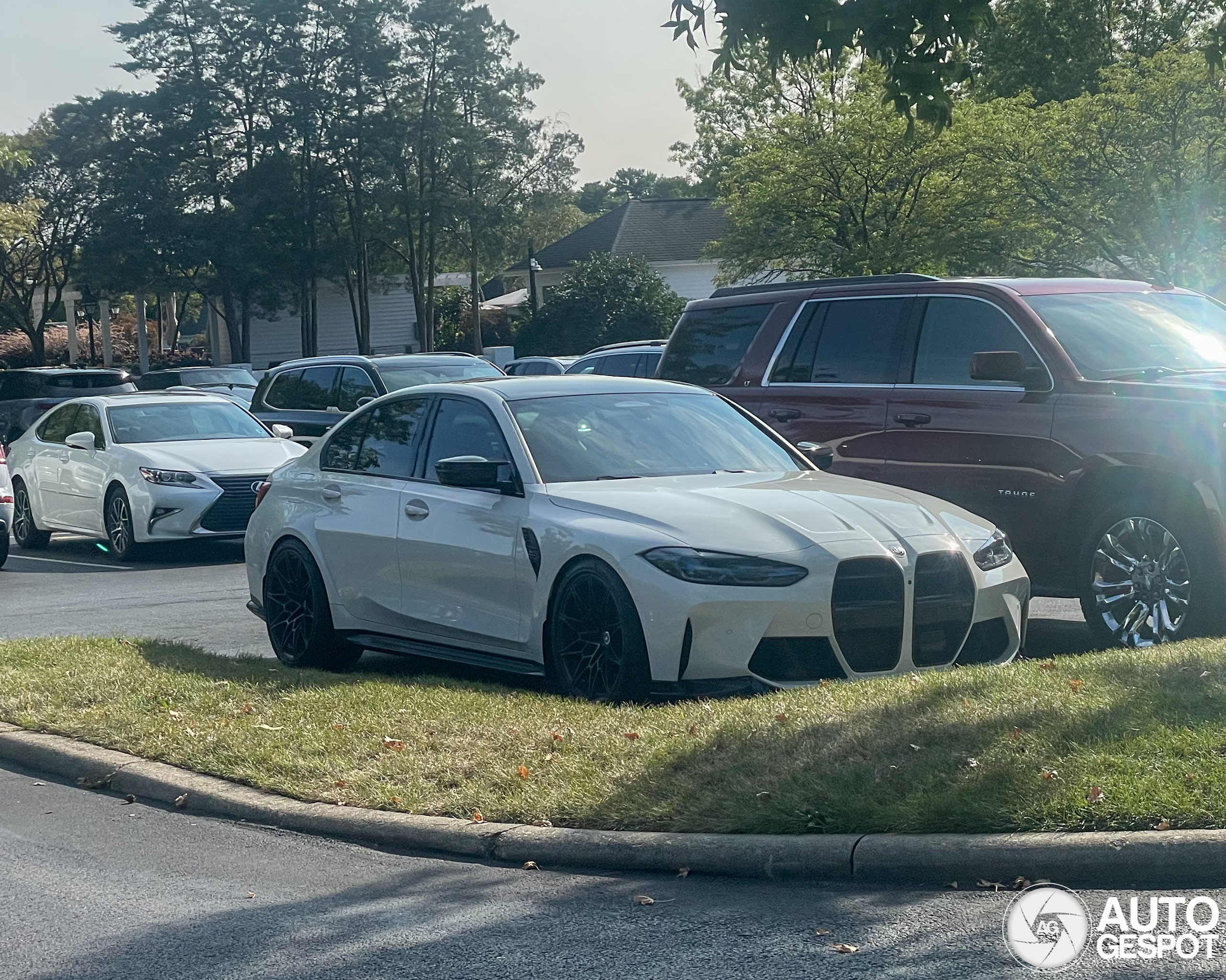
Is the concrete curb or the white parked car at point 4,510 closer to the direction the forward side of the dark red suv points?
the concrete curb

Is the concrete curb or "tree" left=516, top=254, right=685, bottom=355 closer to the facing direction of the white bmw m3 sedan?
the concrete curb

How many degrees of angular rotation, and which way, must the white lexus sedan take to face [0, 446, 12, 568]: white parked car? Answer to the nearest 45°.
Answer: approximately 90° to its right

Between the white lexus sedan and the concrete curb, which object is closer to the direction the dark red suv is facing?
the concrete curb

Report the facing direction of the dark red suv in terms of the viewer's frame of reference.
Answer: facing the viewer and to the right of the viewer

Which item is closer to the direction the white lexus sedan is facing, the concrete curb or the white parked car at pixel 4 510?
the concrete curb

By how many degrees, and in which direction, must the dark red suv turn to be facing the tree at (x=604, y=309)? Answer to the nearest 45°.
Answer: approximately 135° to its left

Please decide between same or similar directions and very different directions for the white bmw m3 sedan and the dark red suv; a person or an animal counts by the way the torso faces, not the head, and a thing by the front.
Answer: same or similar directions

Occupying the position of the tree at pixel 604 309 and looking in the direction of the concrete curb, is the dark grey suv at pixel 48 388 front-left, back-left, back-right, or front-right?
front-right

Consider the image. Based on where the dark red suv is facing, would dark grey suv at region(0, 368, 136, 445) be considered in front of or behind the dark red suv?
behind

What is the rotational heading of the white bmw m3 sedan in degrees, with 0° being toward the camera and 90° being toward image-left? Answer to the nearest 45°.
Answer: approximately 315°

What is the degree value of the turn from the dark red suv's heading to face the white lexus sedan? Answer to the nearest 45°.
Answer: approximately 180°

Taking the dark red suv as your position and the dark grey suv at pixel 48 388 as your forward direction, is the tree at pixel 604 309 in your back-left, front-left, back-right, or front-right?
front-right

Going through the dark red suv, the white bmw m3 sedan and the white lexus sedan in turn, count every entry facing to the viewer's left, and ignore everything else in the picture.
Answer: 0

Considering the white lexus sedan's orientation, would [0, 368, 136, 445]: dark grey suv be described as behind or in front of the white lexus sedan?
behind
